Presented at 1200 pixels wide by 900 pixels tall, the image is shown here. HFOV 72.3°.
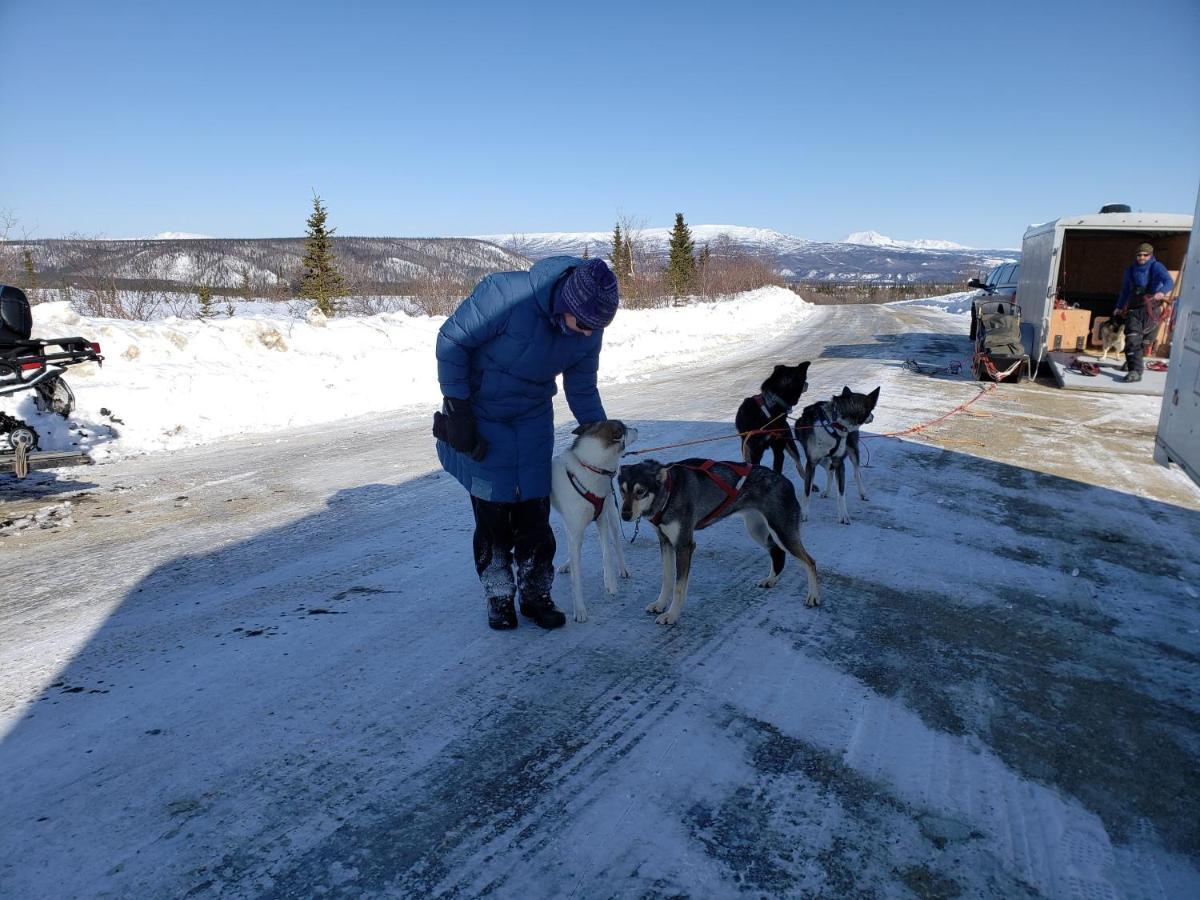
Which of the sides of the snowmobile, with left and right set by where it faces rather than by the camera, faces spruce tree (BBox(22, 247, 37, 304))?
right

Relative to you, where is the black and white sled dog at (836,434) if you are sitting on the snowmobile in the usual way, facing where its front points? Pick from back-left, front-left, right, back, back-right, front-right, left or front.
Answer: back-left

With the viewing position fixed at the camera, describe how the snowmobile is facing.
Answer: facing to the left of the viewer

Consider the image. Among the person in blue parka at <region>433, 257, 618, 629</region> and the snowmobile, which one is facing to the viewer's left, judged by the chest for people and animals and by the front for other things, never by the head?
the snowmobile

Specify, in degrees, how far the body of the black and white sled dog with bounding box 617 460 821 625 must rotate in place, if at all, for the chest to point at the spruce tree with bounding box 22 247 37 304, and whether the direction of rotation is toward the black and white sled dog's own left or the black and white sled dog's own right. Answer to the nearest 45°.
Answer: approximately 90° to the black and white sled dog's own right

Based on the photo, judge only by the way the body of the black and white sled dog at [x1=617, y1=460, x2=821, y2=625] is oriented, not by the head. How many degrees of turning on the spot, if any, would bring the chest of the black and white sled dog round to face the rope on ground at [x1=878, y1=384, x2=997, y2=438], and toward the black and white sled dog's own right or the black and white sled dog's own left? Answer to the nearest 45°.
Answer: approximately 180°

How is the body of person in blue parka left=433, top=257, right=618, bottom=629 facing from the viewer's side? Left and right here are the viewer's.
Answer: facing the viewer and to the right of the viewer

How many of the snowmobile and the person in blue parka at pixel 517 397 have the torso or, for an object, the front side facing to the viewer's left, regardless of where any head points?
1

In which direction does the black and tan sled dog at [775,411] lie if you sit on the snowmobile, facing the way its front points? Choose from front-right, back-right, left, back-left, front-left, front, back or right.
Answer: back-left

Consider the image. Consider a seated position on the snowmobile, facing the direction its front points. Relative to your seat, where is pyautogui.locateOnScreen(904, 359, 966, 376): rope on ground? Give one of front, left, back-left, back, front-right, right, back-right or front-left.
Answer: back

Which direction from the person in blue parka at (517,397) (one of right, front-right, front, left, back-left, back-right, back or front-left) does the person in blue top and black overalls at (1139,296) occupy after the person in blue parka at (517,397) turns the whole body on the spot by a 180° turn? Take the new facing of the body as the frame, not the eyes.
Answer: right

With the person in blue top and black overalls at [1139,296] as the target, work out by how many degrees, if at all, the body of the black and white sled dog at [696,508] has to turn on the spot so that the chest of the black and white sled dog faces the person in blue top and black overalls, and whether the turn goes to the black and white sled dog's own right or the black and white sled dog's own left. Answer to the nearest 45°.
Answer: approximately 180°
